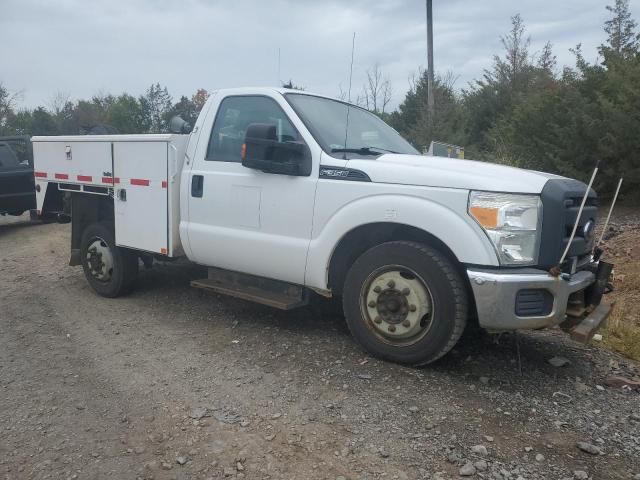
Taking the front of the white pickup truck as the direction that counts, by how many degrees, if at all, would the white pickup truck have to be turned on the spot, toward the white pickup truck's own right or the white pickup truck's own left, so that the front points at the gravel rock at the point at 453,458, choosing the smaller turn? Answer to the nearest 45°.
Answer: approximately 45° to the white pickup truck's own right

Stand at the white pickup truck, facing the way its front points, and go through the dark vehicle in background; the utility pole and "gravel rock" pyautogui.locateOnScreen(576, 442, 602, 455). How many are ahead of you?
1

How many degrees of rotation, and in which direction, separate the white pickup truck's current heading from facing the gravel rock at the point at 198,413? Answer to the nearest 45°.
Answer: approximately 90° to its right

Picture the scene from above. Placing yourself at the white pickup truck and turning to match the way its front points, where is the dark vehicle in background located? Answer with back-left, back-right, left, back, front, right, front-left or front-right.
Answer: back

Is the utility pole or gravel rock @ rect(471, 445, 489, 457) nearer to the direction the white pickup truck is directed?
the gravel rock

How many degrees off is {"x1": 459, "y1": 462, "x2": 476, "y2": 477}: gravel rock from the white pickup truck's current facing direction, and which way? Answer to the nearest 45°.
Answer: approximately 45° to its right

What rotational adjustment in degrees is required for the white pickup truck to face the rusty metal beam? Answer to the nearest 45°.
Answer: approximately 45° to its left

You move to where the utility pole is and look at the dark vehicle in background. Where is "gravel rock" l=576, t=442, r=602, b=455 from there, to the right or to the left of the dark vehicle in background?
left
